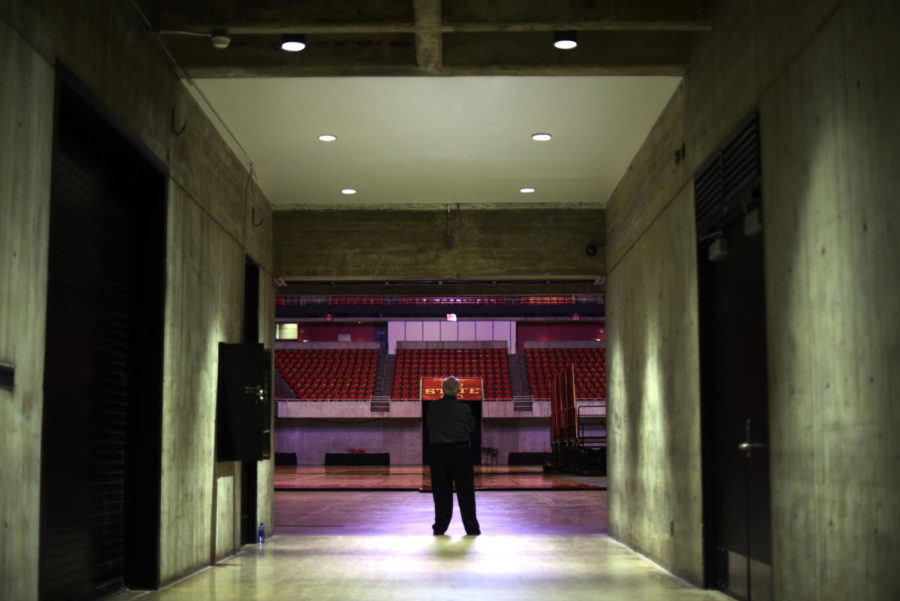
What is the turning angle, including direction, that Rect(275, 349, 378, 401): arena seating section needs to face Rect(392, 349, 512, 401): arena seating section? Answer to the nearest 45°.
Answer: approximately 90° to its left

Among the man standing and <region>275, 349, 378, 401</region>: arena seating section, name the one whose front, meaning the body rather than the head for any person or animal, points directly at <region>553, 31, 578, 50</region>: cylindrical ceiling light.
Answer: the arena seating section

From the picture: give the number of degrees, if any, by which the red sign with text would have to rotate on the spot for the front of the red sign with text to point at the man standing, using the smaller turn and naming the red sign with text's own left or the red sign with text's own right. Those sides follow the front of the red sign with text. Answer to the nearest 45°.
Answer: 0° — it already faces them

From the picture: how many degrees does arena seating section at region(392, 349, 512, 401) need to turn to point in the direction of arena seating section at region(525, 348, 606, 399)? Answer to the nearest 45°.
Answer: approximately 90° to its left

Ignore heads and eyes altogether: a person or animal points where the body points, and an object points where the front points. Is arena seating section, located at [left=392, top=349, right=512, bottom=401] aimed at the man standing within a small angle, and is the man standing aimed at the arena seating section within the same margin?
yes

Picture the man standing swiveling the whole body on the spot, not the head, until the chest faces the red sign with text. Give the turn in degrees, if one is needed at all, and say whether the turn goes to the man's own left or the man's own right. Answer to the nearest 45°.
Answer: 0° — they already face it

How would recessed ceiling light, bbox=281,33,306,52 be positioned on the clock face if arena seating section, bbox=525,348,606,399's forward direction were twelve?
The recessed ceiling light is roughly at 12 o'clock from the arena seating section.

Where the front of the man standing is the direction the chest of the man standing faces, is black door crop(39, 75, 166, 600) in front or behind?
behind

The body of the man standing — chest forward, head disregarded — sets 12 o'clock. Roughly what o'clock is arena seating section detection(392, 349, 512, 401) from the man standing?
The arena seating section is roughly at 12 o'clock from the man standing.

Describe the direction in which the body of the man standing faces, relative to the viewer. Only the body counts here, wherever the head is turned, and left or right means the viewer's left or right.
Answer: facing away from the viewer

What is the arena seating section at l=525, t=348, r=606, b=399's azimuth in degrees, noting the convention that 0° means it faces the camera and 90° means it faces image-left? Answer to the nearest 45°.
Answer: approximately 0°
